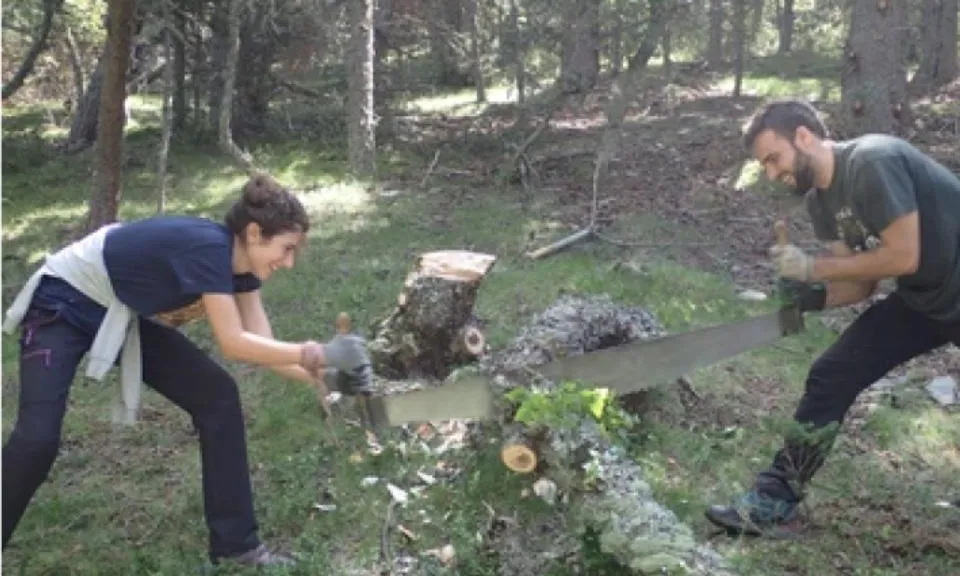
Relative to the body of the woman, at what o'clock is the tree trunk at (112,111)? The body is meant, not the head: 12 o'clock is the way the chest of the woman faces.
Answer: The tree trunk is roughly at 9 o'clock from the woman.

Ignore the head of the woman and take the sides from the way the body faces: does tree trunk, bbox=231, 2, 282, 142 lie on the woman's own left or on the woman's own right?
on the woman's own left

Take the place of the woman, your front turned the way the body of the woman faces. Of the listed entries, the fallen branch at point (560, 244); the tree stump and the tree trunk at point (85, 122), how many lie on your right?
0

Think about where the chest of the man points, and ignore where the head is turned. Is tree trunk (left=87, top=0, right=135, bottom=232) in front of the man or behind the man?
in front

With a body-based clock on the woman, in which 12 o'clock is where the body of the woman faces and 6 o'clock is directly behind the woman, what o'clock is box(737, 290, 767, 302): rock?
The rock is roughly at 11 o'clock from the woman.

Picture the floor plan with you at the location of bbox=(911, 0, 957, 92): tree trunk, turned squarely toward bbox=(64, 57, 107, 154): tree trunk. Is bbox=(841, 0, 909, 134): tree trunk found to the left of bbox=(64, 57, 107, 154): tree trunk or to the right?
left

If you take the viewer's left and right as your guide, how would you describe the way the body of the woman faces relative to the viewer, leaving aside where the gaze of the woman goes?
facing to the right of the viewer

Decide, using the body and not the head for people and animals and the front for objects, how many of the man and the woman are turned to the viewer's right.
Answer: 1

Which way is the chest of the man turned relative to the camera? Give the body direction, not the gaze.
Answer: to the viewer's left

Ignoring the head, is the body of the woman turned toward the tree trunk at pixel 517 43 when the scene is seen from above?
no

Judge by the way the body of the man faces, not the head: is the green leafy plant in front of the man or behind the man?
in front

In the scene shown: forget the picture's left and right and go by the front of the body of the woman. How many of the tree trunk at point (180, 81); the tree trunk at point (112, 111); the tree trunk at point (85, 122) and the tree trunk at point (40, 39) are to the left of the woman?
4

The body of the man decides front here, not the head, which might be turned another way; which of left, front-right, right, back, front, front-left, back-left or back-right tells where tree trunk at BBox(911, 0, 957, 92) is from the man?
right

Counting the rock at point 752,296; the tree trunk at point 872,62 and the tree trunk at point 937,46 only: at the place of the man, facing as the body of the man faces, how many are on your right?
3

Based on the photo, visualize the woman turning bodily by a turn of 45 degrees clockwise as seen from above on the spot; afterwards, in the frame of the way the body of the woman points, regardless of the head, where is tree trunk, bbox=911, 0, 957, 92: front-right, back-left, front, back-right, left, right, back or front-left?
left
